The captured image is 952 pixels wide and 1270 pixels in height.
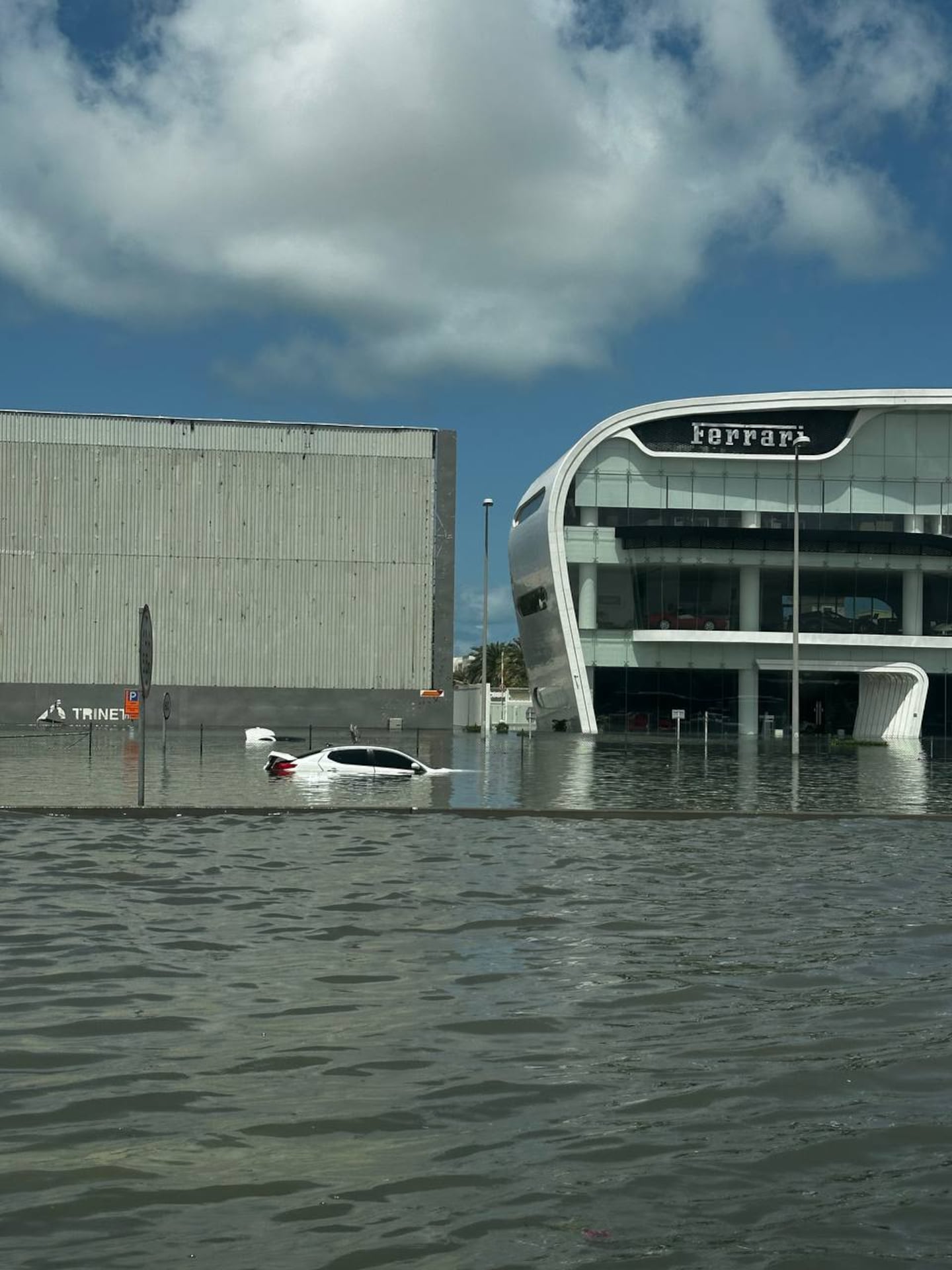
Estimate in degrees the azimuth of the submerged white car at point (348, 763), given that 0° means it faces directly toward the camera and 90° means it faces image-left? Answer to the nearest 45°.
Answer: approximately 270°

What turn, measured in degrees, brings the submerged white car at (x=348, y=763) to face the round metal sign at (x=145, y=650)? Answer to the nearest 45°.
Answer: approximately 90° to its right
